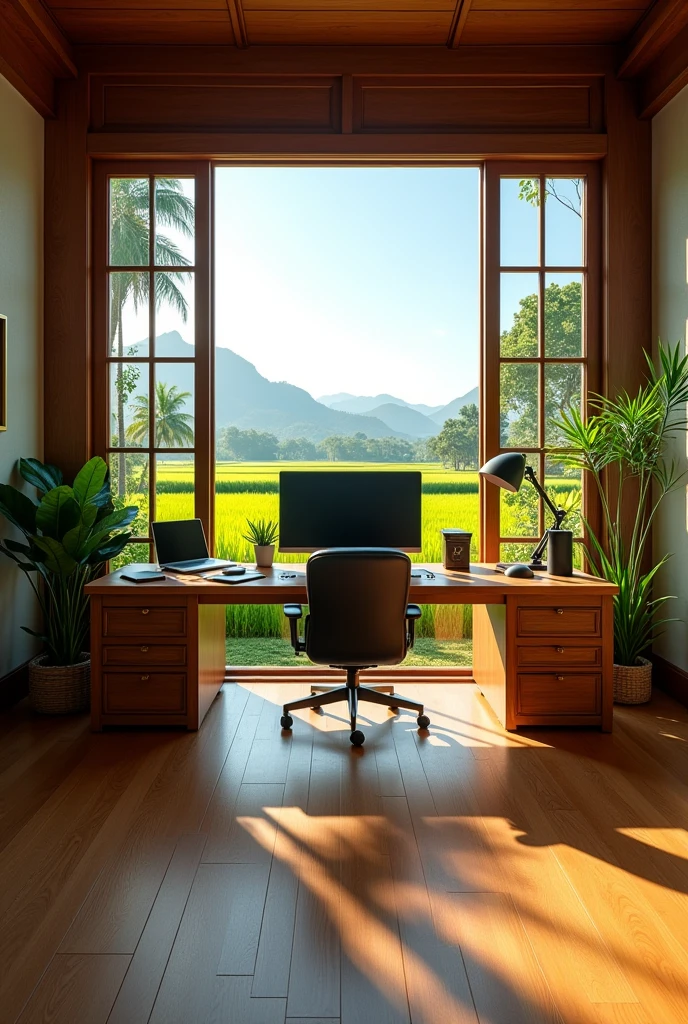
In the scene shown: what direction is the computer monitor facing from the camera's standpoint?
toward the camera

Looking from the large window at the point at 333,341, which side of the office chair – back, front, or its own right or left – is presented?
front

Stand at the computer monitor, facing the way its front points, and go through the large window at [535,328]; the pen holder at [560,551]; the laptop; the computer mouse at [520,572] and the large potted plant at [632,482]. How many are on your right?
1

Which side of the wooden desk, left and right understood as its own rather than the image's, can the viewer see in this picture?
front

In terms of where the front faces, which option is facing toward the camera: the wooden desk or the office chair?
the wooden desk

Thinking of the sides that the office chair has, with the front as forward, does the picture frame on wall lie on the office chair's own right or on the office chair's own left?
on the office chair's own left

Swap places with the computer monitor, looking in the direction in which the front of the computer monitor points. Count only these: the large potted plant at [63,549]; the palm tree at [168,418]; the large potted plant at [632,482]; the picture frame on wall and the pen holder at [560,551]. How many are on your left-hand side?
2

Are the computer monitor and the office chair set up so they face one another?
yes

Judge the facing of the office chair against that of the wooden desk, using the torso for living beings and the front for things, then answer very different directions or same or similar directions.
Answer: very different directions

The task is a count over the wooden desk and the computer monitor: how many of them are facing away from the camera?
0

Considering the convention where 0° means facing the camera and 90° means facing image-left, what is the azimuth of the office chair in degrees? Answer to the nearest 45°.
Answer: approximately 180°

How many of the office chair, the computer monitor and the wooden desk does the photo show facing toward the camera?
2

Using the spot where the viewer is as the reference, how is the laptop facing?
facing the viewer and to the right of the viewer

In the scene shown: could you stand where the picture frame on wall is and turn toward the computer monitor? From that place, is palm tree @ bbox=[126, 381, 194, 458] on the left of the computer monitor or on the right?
left

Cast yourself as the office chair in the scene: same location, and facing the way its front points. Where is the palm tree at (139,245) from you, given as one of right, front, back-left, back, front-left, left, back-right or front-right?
front-left
